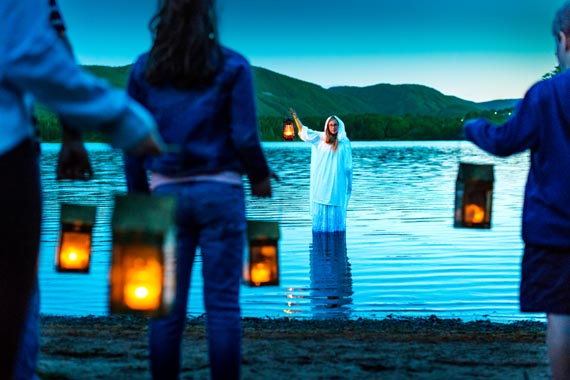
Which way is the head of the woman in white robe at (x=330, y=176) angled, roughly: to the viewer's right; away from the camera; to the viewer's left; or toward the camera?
toward the camera

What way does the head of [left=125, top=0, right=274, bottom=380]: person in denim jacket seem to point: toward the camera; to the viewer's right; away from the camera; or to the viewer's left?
away from the camera

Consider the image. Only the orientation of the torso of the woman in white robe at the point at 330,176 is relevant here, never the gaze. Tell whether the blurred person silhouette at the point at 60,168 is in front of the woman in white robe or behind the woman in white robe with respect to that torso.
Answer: in front

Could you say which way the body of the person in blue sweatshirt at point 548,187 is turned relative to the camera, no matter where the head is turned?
away from the camera

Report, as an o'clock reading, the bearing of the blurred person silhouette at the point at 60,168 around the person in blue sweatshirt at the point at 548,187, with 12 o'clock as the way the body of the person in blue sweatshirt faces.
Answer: The blurred person silhouette is roughly at 8 o'clock from the person in blue sweatshirt.

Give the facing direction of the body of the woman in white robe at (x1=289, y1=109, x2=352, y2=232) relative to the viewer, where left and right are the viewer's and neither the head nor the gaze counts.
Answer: facing the viewer

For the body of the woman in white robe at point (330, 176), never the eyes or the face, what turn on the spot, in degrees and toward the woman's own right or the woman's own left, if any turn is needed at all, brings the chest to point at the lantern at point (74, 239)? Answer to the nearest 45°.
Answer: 0° — they already face it

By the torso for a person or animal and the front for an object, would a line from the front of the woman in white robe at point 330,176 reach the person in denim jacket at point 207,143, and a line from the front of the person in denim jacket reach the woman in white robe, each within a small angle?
yes

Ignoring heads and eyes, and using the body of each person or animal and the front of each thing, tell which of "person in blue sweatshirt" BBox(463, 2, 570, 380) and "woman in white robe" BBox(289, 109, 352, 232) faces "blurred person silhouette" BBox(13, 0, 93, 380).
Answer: the woman in white robe

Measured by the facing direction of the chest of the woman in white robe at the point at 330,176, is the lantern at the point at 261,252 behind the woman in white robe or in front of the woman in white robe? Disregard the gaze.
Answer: in front

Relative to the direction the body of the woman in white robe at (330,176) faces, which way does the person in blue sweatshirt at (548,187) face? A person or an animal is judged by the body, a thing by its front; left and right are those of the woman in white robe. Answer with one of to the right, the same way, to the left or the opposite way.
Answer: the opposite way

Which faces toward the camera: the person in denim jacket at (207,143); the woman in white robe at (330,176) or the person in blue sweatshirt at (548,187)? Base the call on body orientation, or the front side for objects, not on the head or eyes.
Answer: the woman in white robe

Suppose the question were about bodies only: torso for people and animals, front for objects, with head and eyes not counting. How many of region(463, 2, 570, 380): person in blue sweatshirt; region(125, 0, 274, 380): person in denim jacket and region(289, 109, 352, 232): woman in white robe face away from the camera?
2

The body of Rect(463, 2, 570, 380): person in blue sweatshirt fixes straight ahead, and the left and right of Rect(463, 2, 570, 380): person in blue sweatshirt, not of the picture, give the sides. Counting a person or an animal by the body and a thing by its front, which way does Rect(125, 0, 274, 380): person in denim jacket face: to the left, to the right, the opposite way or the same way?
the same way

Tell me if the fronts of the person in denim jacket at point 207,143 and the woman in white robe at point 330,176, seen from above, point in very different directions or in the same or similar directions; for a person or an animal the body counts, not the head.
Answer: very different directions

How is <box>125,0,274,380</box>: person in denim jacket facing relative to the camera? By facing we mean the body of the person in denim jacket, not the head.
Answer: away from the camera

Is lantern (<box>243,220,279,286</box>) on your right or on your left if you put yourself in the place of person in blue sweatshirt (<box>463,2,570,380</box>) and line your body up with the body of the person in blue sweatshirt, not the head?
on your left
